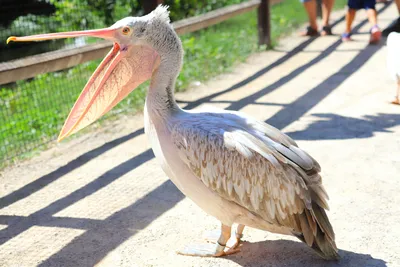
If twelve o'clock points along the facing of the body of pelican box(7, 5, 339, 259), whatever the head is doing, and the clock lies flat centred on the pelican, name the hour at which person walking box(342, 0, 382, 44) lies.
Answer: The person walking is roughly at 4 o'clock from the pelican.

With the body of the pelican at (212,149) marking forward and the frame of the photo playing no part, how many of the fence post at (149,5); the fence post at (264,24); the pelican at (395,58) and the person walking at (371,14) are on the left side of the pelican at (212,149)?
0

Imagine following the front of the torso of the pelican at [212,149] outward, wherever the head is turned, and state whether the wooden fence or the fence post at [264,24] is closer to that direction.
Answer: the wooden fence

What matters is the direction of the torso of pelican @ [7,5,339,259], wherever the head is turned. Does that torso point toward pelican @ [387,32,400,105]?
no

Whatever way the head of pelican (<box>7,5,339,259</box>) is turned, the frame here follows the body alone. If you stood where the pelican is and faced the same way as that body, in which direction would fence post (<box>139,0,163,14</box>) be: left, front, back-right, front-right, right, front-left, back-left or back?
right

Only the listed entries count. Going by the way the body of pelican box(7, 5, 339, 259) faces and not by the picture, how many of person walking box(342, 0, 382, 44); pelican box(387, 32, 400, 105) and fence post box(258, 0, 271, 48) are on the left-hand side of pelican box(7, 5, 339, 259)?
0

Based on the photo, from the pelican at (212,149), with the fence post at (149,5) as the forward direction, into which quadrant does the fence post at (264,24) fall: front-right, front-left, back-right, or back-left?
front-right

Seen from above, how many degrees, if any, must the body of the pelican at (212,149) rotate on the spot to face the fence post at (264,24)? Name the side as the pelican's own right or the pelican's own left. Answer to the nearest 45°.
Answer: approximately 90° to the pelican's own right

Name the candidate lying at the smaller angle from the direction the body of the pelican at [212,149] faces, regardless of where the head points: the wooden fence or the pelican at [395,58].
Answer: the wooden fence

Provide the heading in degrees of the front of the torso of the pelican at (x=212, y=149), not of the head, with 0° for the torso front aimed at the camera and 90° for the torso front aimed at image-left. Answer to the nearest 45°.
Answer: approximately 90°

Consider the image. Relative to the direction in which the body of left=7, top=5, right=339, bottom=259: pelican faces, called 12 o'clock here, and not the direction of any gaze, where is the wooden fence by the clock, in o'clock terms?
The wooden fence is roughly at 2 o'clock from the pelican.

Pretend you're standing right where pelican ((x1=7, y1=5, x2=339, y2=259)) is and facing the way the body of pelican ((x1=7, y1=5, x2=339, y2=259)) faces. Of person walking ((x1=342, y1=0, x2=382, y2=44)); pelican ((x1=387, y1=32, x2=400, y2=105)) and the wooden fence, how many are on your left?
0

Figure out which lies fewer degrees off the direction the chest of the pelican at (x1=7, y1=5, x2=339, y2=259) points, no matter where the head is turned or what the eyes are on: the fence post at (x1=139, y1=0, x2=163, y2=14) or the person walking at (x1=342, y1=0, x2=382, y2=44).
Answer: the fence post

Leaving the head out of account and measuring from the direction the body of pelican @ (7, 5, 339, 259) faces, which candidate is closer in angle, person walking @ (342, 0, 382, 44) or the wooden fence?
the wooden fence
